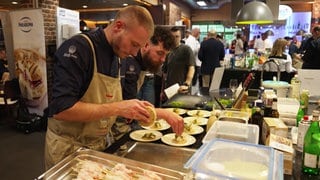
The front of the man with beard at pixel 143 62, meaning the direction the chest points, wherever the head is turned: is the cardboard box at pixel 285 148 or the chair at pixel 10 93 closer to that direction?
the cardboard box

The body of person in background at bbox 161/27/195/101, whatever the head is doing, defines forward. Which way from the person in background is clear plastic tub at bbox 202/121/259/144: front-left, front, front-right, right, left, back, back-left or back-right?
front-left

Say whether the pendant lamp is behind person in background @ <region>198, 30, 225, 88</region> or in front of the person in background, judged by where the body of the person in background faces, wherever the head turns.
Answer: behind

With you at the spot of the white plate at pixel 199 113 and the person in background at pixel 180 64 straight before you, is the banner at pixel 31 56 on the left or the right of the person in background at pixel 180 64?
left

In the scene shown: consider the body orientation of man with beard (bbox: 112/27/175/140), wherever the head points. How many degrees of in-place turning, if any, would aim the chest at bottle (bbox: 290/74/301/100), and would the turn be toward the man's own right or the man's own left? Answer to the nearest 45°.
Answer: approximately 45° to the man's own left

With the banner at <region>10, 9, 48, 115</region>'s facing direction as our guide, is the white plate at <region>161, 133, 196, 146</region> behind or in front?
in front

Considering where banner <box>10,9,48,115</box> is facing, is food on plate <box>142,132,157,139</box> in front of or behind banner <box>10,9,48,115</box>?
in front

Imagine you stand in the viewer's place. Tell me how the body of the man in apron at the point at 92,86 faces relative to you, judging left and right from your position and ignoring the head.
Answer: facing the viewer and to the right of the viewer

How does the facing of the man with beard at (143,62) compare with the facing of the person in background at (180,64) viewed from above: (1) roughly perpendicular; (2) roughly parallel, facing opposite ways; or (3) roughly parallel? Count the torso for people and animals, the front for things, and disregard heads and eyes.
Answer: roughly perpendicular

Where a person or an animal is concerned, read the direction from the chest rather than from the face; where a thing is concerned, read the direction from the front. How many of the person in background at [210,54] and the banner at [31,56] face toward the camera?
1

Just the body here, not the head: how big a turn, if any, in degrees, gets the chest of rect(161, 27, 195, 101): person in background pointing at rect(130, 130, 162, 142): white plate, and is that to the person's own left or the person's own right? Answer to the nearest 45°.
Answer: approximately 45° to the person's own left

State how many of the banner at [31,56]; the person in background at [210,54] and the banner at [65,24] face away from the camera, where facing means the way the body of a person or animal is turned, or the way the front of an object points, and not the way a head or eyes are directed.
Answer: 1

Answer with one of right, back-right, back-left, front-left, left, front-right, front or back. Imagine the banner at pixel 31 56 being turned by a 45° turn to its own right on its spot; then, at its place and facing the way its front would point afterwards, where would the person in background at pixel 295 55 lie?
back-left
